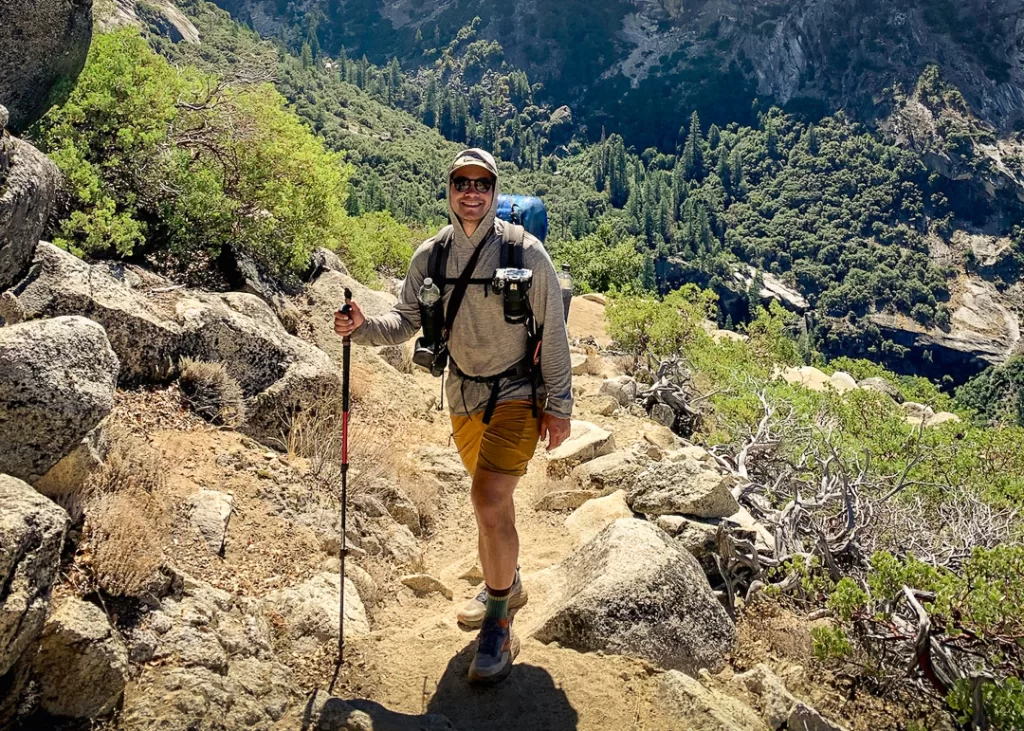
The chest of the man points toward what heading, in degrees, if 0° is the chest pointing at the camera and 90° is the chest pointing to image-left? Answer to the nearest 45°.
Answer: approximately 0°

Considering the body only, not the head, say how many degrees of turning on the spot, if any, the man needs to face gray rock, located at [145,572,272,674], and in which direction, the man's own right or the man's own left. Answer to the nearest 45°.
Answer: approximately 45° to the man's own right

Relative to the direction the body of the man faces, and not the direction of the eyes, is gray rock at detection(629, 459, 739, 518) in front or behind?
behind

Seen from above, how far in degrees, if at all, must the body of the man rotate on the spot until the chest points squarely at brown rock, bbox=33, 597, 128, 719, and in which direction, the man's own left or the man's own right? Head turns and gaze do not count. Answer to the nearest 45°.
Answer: approximately 45° to the man's own right

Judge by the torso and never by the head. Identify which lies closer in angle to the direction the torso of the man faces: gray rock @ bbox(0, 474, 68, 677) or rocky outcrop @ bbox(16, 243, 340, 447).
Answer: the gray rock

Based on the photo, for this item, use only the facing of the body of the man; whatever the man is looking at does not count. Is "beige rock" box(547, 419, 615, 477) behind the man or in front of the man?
behind

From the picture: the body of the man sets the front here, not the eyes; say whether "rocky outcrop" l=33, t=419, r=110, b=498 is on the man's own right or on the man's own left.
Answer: on the man's own right

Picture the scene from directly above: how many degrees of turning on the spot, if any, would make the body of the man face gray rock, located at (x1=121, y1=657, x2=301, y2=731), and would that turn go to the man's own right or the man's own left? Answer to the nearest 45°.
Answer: approximately 45° to the man's own right

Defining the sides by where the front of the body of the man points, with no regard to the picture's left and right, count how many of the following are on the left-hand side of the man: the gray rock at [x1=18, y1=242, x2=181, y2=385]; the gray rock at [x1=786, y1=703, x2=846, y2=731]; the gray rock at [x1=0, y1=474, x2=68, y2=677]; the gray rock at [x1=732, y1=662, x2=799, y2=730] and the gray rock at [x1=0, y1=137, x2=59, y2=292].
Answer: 2

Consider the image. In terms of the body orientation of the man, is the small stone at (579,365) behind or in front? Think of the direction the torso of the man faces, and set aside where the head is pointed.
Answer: behind

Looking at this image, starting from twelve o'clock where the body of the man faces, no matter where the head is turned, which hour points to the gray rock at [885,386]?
The gray rock is roughly at 7 o'clock from the man.
